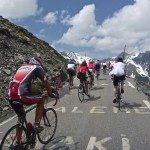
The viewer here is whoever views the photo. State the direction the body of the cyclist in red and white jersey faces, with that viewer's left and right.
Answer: facing away from the viewer and to the right of the viewer
